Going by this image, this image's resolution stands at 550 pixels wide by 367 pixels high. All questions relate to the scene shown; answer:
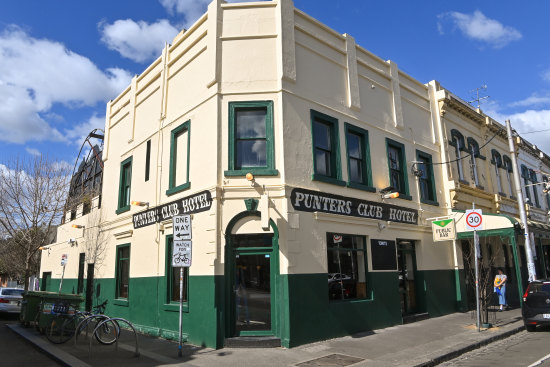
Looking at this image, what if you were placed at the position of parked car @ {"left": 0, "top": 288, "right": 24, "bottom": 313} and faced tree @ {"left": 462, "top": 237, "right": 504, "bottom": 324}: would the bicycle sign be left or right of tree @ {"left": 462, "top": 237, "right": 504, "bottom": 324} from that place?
right

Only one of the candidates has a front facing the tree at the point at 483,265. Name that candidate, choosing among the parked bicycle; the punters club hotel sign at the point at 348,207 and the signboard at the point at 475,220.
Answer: the parked bicycle

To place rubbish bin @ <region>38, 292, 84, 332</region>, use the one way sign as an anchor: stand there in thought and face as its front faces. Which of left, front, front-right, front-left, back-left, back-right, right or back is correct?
back-right

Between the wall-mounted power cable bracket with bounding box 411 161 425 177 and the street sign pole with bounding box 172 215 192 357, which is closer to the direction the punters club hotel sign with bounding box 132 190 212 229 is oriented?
the street sign pole

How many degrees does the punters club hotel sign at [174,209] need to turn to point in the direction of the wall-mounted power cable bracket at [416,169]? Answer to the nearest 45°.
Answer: approximately 135° to its left

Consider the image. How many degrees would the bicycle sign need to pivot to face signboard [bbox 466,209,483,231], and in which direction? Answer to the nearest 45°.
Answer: approximately 90° to its left

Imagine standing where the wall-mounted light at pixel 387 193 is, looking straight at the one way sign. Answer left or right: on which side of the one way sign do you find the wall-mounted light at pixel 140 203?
right
